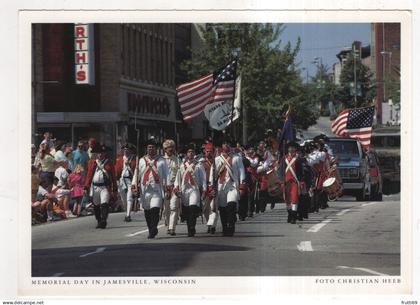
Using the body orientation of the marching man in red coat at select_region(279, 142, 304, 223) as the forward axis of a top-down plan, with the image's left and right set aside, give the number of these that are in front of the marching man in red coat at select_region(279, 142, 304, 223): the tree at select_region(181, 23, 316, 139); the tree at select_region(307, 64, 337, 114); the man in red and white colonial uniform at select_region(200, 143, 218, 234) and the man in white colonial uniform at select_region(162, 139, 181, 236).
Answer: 2

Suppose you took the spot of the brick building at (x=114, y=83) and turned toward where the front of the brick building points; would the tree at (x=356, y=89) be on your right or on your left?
on your left

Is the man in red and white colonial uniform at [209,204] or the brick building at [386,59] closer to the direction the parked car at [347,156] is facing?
the man in red and white colonial uniform

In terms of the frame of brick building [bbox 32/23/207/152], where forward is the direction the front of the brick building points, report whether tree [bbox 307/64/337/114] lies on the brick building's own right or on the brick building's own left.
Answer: on the brick building's own left

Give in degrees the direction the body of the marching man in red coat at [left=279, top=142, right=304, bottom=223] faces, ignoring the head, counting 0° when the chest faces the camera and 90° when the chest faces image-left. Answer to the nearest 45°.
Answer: approximately 0°
